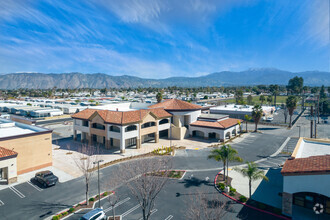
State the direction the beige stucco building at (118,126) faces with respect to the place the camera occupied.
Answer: facing the viewer

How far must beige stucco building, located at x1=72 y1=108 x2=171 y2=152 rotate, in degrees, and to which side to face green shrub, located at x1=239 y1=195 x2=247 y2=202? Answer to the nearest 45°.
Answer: approximately 45° to its left

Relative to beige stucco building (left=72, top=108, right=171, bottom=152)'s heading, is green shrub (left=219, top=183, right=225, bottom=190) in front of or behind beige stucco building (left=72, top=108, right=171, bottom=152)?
in front

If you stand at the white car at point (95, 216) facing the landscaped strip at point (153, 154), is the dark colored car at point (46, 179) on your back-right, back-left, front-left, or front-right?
front-left

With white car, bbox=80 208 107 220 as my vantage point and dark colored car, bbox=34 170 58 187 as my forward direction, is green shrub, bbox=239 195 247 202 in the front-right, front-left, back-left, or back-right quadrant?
back-right

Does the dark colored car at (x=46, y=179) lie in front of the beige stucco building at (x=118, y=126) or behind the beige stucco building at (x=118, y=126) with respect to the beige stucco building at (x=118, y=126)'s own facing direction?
in front

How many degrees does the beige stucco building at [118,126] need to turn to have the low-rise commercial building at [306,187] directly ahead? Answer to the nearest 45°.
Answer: approximately 45° to its left

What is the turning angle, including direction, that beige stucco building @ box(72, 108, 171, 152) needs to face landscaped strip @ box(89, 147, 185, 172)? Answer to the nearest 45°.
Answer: approximately 45° to its left

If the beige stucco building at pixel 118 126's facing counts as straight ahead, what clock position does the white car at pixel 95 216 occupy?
The white car is roughly at 12 o'clock from the beige stucco building.
